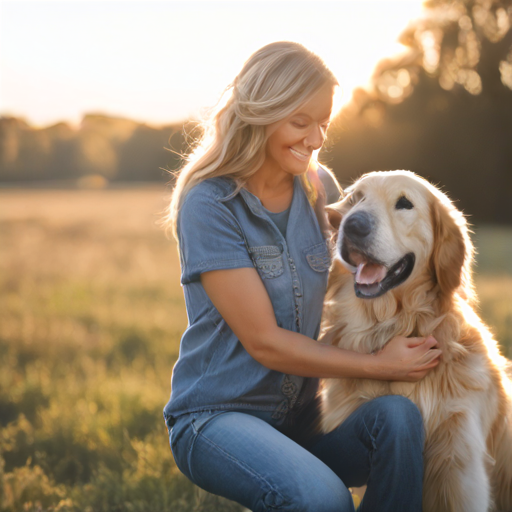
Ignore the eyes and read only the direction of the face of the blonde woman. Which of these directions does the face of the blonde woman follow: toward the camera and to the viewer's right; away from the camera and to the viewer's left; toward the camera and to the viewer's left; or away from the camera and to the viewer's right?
toward the camera and to the viewer's right

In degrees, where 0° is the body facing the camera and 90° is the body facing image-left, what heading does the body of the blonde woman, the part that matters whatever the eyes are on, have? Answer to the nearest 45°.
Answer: approximately 315°

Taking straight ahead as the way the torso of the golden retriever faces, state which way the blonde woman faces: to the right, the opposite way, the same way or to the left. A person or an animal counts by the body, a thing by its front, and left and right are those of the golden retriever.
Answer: to the left
